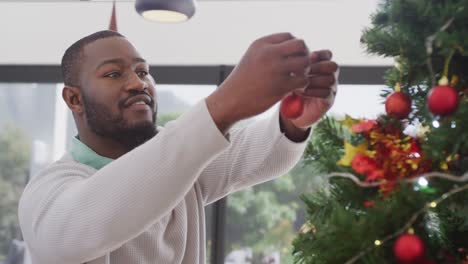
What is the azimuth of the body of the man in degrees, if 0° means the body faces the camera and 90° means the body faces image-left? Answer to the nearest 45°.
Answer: approximately 315°

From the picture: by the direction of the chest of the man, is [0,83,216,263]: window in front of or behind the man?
behind
